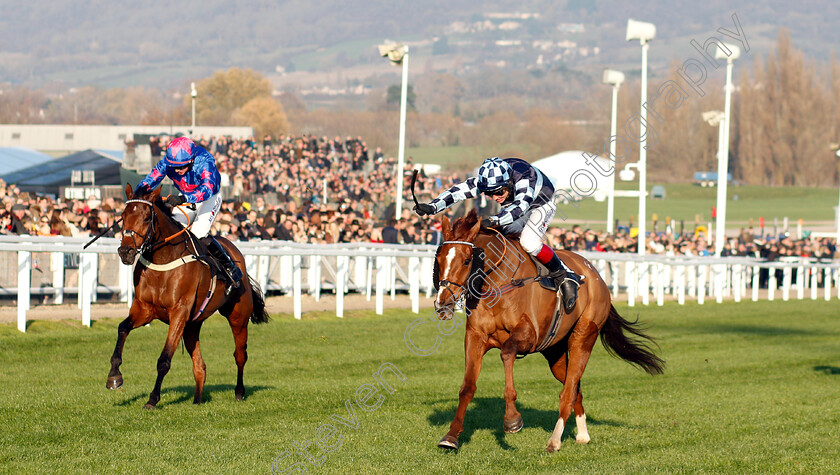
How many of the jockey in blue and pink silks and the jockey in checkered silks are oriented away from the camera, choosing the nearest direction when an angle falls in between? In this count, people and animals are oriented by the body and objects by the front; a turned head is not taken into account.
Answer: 0

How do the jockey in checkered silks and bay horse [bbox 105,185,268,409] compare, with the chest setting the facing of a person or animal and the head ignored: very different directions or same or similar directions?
same or similar directions

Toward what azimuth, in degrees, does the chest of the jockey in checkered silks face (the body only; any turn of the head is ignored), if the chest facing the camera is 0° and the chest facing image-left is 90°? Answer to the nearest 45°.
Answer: approximately 45°

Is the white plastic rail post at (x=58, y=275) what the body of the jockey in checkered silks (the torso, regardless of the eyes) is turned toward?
no

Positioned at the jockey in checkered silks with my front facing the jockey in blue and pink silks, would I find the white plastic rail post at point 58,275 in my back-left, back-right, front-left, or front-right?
front-right

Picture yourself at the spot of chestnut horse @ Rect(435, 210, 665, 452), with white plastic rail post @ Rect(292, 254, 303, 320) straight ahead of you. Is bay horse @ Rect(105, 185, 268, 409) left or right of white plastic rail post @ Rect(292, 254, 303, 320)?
left

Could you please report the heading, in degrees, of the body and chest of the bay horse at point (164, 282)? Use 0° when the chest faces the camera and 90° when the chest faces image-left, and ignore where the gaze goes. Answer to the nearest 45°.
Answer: approximately 45°

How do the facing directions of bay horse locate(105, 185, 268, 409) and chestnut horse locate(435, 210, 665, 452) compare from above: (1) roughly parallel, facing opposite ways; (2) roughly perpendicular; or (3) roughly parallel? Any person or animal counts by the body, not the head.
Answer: roughly parallel

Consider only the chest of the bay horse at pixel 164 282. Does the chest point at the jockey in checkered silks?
no

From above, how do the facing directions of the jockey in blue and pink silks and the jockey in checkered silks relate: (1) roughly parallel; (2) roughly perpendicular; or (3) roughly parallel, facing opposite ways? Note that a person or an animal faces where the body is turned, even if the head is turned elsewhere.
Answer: roughly parallel

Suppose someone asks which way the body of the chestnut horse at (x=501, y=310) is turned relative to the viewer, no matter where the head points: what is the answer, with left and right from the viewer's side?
facing the viewer and to the left of the viewer

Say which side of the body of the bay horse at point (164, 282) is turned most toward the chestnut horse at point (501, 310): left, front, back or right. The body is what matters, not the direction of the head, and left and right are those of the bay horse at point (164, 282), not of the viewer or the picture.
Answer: left

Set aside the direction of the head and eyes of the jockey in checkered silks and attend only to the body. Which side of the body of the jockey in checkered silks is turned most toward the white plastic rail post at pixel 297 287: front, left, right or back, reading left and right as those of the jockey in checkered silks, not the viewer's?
right

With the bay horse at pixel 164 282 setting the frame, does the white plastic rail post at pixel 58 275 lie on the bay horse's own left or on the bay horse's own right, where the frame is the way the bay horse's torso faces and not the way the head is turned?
on the bay horse's own right
